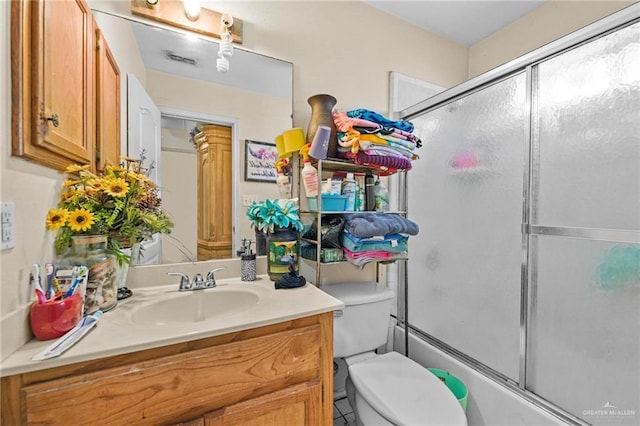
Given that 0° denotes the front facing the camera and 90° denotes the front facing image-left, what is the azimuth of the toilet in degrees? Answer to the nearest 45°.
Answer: approximately 315°

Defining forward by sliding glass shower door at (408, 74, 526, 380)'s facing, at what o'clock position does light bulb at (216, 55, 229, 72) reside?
The light bulb is roughly at 12 o'clock from the sliding glass shower door.

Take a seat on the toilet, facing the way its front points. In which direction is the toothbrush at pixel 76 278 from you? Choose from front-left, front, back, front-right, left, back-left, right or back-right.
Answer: right

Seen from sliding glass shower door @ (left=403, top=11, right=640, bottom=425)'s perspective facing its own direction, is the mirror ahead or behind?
ahead

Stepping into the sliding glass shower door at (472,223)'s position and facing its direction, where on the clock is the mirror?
The mirror is roughly at 12 o'clock from the sliding glass shower door.

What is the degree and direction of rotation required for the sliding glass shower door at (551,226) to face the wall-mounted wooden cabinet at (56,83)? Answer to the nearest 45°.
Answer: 0° — it already faces it

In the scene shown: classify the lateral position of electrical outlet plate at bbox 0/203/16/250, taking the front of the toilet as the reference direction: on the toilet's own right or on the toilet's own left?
on the toilet's own right

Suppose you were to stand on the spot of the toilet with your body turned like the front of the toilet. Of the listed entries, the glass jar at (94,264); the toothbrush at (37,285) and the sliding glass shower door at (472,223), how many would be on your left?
1

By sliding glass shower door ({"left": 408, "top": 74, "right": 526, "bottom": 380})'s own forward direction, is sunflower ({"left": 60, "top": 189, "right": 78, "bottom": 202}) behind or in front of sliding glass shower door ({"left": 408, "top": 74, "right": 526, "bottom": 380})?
in front

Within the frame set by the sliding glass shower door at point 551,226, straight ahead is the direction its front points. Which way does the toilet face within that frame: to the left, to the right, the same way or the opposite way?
to the left

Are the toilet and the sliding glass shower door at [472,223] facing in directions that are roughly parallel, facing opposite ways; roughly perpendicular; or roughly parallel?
roughly perpendicular

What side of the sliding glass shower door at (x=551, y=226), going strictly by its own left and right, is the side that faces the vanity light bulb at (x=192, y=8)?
front
